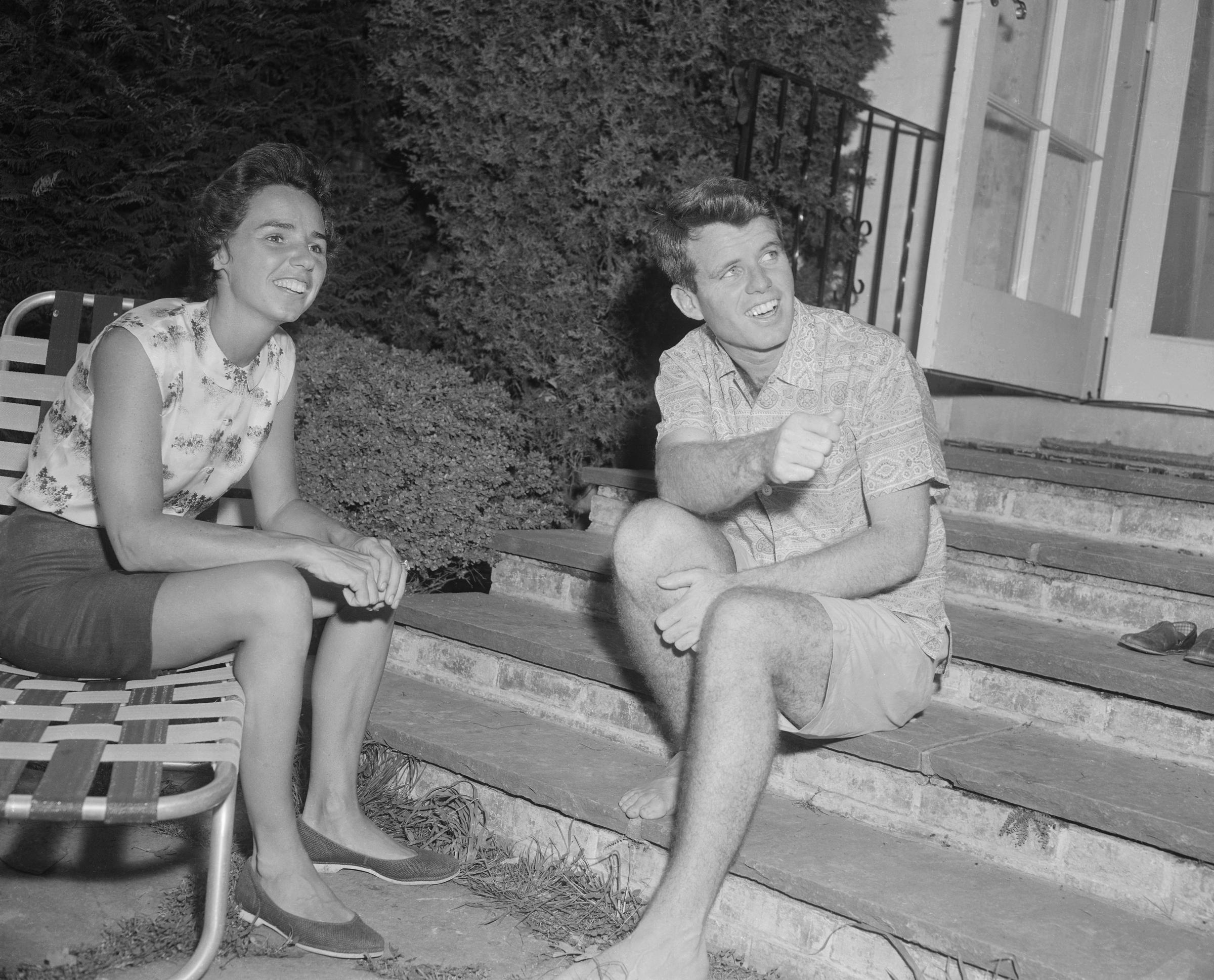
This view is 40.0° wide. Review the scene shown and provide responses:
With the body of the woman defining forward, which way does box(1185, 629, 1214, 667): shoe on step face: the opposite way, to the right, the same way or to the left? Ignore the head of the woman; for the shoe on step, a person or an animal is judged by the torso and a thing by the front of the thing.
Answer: the opposite way

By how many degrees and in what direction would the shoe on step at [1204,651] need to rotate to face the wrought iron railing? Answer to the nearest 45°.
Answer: approximately 45° to its right

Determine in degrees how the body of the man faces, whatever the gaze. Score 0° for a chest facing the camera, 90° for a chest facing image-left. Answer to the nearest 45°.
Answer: approximately 45°

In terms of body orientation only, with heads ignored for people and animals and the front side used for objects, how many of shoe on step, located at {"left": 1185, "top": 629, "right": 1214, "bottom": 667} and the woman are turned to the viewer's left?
1

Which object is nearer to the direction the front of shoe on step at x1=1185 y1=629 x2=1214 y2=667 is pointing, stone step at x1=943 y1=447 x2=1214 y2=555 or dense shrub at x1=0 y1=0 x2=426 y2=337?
the dense shrub

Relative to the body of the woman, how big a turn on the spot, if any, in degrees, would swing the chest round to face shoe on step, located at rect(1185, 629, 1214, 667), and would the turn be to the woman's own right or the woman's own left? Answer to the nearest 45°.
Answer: approximately 45° to the woman's own left

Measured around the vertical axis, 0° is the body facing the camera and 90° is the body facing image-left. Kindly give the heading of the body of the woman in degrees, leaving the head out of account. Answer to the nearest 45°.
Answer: approximately 315°

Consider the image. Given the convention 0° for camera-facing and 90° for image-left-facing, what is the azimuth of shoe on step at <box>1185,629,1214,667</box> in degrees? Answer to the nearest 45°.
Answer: approximately 90°

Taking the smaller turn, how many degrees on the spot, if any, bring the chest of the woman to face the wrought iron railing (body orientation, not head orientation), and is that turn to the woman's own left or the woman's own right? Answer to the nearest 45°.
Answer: approximately 90° to the woman's own left

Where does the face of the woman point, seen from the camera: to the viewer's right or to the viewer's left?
to the viewer's right

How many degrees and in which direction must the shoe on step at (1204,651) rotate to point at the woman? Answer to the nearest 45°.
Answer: approximately 45° to its left
